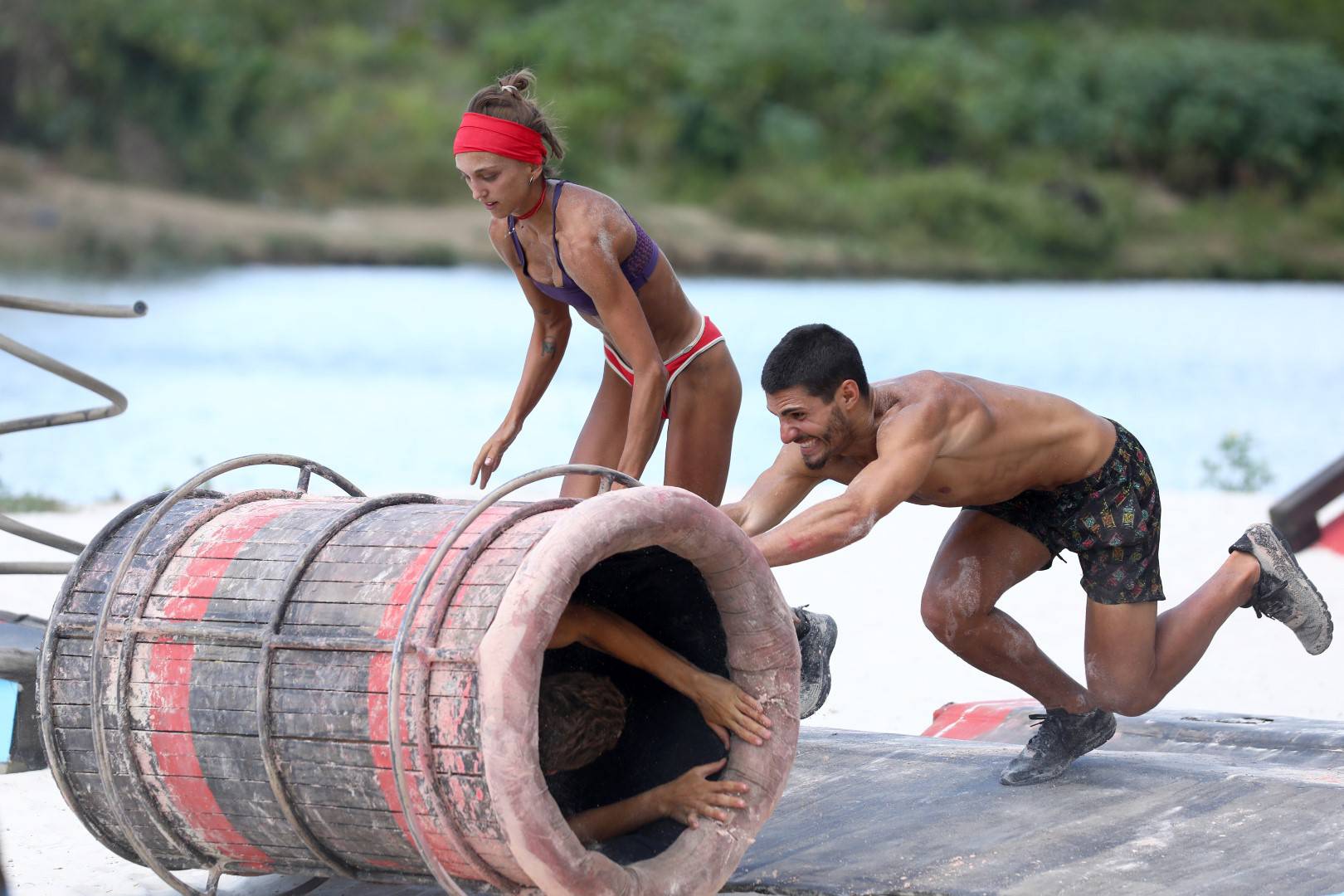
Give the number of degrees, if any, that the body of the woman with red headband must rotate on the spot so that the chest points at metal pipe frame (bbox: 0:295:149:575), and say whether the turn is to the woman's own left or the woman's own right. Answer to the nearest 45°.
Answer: approximately 45° to the woman's own right

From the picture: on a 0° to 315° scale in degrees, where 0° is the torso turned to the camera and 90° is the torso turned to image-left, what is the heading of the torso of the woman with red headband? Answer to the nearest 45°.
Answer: approximately 45°

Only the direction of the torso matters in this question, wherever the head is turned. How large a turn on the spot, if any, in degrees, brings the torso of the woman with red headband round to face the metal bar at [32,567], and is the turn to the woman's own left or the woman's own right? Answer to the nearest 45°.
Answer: approximately 45° to the woman's own right

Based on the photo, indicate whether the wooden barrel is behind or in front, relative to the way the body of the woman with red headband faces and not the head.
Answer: in front

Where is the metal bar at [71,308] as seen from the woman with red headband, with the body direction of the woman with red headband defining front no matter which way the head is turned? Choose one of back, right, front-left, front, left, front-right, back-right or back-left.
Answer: front-right

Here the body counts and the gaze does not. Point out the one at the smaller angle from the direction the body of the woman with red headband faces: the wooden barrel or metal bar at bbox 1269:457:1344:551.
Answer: the wooden barrel

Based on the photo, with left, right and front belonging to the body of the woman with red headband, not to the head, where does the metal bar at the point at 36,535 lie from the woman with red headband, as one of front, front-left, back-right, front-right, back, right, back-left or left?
front-right

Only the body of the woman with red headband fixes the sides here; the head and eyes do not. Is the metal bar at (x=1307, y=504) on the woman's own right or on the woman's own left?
on the woman's own left

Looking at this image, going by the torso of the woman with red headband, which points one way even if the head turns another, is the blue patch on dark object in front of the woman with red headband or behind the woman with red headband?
in front

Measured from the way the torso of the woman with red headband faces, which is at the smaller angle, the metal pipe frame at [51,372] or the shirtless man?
the metal pipe frame

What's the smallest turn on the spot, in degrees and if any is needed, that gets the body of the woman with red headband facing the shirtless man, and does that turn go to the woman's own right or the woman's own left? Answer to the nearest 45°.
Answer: approximately 135° to the woman's own left
